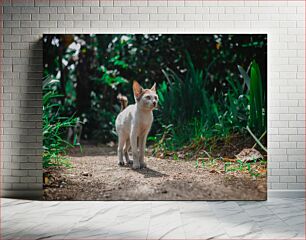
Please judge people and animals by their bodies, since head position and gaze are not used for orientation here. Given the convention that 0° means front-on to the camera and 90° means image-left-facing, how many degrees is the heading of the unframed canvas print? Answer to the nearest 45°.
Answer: approximately 0°
